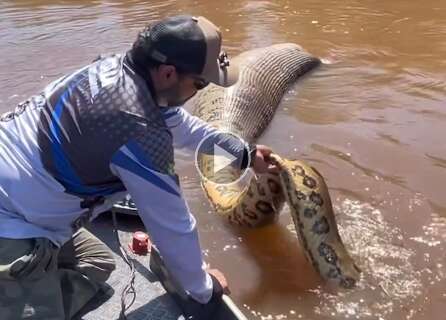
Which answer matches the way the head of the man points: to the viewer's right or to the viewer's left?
to the viewer's right

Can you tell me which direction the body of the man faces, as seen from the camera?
to the viewer's right
